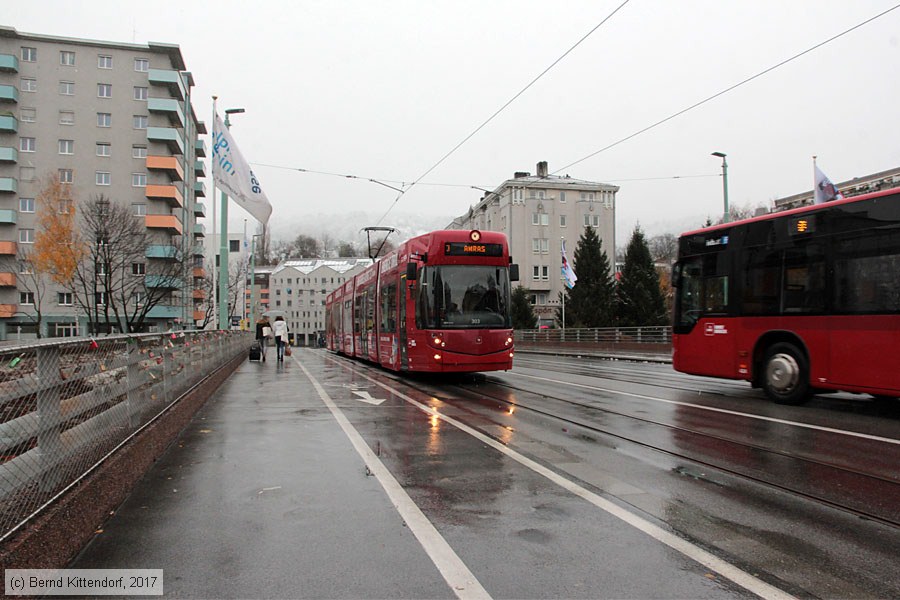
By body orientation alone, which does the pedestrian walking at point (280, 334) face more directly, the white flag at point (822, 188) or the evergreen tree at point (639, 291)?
the evergreen tree

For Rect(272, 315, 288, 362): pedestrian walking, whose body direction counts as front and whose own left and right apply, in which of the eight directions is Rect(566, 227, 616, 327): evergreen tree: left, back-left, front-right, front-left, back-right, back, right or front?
front-right

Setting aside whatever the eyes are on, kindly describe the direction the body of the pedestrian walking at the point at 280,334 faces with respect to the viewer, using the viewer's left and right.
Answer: facing away from the viewer

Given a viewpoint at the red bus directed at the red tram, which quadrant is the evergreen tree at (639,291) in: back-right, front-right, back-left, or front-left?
front-right

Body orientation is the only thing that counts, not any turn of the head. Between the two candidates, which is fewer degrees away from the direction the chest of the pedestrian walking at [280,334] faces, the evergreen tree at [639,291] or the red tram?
the evergreen tree

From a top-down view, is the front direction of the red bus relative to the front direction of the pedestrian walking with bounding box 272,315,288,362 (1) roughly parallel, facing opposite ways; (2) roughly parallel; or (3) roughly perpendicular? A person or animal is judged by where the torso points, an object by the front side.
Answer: roughly parallel

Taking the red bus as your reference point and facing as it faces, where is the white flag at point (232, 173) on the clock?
The white flag is roughly at 11 o'clock from the red bus.

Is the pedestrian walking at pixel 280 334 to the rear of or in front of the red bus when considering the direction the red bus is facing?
in front

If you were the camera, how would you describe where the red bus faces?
facing away from the viewer and to the left of the viewer

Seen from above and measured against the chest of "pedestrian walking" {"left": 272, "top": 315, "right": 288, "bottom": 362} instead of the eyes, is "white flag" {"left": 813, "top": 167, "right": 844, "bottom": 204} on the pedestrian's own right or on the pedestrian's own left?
on the pedestrian's own right

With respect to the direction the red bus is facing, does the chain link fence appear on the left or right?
on its left

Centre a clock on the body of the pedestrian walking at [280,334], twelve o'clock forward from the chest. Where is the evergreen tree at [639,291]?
The evergreen tree is roughly at 2 o'clock from the pedestrian walking.

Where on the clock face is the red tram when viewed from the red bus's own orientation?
The red tram is roughly at 11 o'clock from the red bus.

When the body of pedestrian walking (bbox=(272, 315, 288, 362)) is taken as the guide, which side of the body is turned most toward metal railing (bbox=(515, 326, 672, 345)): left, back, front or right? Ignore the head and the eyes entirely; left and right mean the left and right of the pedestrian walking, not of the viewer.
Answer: right

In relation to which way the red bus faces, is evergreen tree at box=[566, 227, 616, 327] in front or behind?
in front
